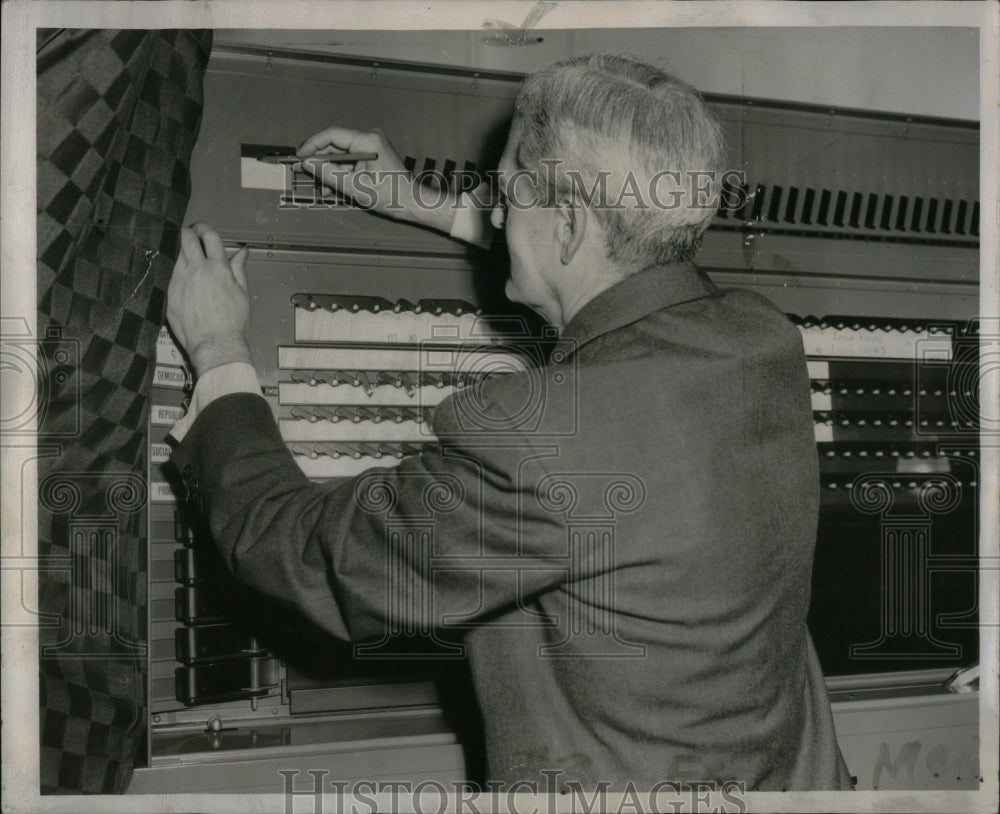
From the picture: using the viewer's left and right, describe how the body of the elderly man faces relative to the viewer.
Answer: facing away from the viewer and to the left of the viewer

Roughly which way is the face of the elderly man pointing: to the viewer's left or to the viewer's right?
to the viewer's left
